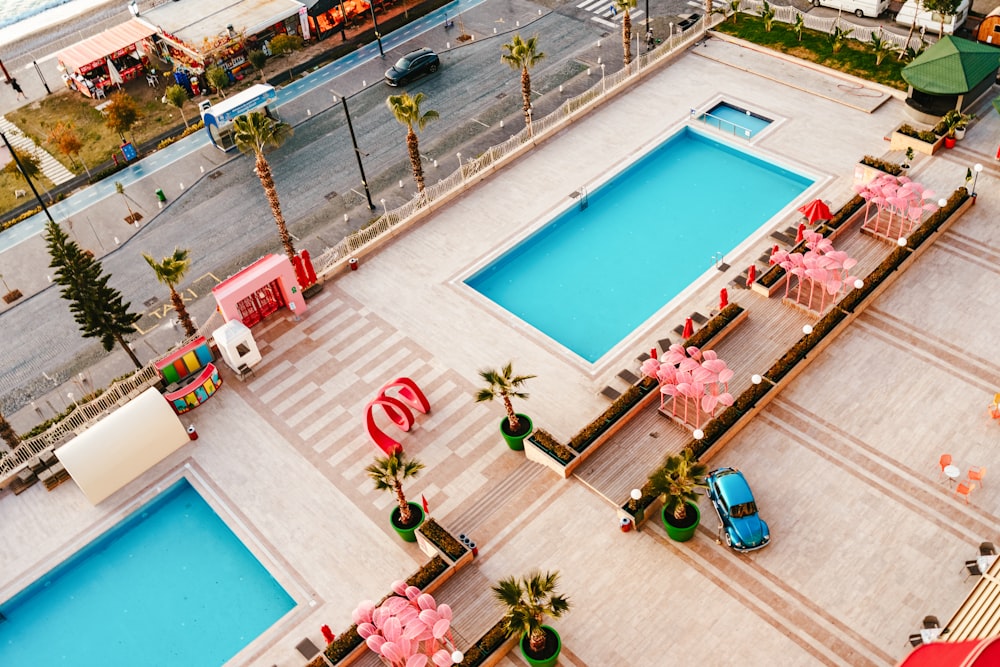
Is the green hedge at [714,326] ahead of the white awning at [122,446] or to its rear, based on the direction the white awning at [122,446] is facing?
ahead

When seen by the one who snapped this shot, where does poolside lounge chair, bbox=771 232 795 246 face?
facing away from the viewer and to the left of the viewer

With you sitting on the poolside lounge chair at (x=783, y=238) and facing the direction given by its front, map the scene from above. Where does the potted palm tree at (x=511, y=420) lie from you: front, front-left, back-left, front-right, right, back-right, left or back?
left

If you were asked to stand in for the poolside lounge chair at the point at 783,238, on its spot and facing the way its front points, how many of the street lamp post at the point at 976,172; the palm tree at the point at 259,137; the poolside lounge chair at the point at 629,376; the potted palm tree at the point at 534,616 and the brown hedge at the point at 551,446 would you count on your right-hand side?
1

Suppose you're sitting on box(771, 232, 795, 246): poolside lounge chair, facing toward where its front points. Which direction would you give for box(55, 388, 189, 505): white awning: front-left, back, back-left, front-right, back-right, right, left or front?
left

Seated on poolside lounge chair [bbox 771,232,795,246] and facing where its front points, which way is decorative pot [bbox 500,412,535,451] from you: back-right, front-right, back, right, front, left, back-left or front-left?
left

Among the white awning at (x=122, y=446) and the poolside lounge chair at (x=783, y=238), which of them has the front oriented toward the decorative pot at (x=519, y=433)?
the white awning

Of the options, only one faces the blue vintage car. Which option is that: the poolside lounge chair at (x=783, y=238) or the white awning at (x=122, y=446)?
the white awning

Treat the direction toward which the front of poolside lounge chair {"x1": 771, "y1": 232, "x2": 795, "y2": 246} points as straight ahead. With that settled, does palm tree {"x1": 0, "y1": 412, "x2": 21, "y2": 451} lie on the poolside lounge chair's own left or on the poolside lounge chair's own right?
on the poolside lounge chair's own left

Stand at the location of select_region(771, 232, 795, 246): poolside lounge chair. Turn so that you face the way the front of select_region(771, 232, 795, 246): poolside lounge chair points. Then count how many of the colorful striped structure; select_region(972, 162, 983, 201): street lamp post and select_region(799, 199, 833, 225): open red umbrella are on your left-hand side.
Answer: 1

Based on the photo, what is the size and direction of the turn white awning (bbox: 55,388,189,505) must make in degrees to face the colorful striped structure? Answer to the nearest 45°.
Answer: approximately 90° to its left

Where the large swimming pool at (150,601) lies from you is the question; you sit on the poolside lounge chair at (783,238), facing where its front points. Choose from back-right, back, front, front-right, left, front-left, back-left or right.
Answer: left

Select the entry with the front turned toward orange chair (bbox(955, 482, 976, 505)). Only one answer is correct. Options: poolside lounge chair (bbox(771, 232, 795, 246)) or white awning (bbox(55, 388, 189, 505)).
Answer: the white awning
